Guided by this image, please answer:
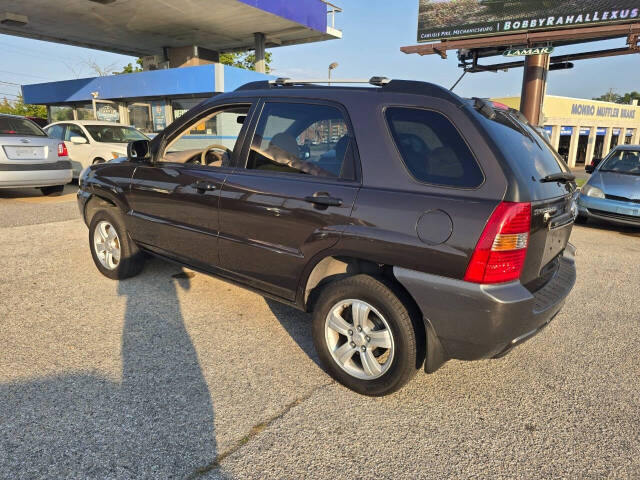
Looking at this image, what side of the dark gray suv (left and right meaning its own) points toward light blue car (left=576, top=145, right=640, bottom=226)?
right

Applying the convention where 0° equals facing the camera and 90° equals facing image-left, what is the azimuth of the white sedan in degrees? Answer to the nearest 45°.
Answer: approximately 315°

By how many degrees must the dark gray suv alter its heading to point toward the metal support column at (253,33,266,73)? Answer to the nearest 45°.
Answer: approximately 45° to its right

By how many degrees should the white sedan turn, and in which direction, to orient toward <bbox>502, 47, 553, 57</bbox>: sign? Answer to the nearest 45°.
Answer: approximately 45° to its left

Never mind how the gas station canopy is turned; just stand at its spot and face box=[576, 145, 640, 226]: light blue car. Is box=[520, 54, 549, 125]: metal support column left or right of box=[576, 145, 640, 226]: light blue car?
left

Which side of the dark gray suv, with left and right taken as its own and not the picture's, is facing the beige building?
right

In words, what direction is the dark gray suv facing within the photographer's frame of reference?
facing away from the viewer and to the left of the viewer

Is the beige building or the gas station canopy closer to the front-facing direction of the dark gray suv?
the gas station canopy

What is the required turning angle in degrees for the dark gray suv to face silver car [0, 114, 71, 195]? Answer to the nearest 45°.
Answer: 0° — it already faces it

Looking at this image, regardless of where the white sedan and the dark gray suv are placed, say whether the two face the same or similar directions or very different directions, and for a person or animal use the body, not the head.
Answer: very different directions

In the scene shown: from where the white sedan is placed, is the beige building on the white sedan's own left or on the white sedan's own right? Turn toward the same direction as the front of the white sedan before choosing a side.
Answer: on the white sedan's own left
